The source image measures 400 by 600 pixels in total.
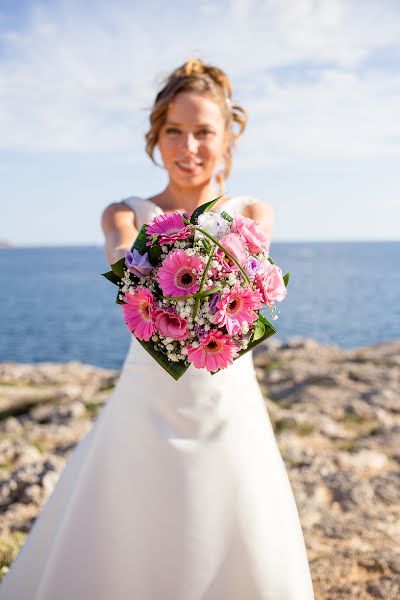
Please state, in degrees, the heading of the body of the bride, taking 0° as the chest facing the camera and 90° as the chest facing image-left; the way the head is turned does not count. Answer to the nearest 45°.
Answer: approximately 0°

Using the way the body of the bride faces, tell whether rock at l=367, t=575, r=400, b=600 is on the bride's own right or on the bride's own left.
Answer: on the bride's own left
